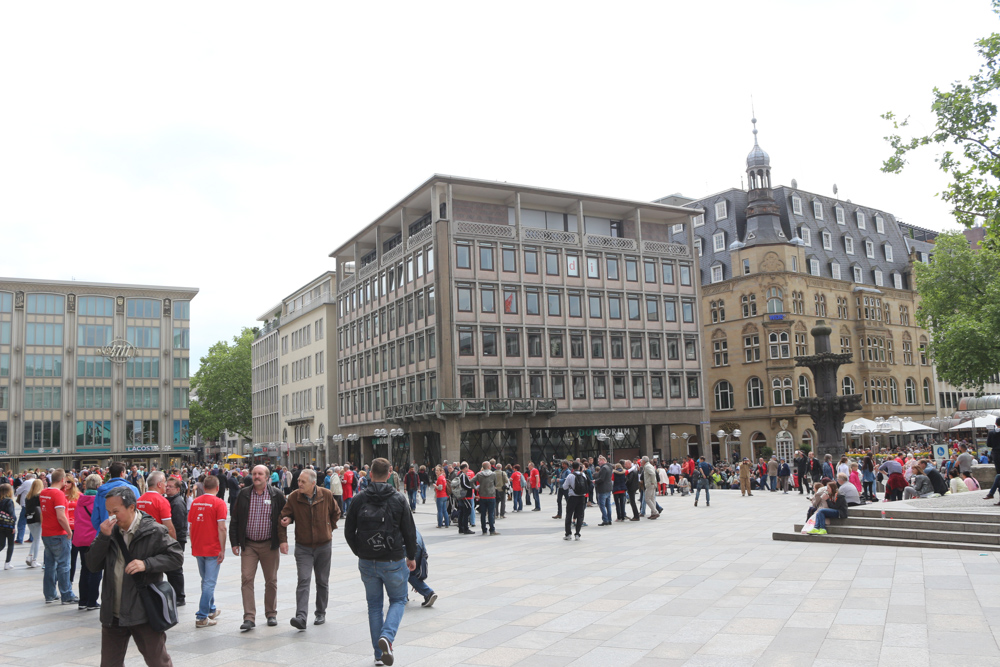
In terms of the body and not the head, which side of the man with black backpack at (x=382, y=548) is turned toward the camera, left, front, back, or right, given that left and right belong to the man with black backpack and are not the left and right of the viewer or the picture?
back

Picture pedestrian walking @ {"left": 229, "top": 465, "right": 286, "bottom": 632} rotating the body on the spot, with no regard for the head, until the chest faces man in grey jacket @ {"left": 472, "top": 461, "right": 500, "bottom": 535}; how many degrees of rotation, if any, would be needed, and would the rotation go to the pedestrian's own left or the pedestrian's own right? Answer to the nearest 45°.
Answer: approximately 135° to the pedestrian's own left

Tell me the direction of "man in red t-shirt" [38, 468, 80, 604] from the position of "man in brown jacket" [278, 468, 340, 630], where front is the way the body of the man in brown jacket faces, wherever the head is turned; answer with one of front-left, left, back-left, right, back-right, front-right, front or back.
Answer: back-right

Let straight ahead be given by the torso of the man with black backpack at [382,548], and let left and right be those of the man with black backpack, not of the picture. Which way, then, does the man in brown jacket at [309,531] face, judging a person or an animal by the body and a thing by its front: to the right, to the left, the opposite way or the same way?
the opposite way
